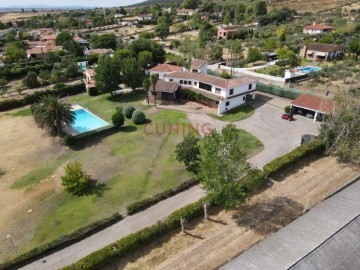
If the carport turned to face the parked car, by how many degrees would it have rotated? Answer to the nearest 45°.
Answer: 0° — it already faces it

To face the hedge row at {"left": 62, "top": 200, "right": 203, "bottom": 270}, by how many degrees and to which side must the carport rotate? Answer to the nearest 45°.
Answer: approximately 45° to its left

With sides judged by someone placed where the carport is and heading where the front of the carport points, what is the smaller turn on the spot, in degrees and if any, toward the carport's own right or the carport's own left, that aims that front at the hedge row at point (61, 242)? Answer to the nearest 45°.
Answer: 0° — it already faces it

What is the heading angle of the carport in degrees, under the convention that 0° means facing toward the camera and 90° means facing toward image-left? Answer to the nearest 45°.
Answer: approximately 45°

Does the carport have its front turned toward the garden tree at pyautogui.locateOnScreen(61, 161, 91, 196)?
yes
